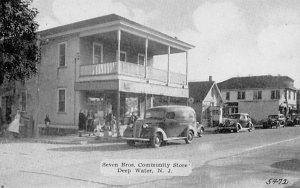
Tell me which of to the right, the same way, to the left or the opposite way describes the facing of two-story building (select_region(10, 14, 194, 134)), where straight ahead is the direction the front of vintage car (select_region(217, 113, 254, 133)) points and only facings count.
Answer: to the left

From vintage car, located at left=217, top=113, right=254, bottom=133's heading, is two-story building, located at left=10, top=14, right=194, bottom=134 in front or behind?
in front

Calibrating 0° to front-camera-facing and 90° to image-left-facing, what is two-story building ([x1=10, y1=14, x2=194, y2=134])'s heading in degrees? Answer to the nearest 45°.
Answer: approximately 315°

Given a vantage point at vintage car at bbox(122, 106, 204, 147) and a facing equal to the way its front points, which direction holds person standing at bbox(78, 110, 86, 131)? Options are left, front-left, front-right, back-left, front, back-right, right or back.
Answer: right

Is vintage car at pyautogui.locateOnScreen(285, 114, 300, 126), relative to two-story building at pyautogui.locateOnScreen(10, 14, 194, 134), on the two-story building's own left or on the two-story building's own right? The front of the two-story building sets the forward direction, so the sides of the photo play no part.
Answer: on the two-story building's own left

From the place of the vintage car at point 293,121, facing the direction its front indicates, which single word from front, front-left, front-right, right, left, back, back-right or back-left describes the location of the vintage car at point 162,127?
front-left

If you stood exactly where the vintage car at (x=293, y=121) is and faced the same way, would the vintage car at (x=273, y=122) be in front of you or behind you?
in front

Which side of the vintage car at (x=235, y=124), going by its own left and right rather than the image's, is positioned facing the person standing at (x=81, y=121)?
front

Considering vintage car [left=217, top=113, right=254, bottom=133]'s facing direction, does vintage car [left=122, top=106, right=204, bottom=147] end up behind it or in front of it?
in front

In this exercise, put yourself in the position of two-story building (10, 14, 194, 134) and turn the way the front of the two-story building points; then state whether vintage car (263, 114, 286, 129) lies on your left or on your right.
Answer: on your left

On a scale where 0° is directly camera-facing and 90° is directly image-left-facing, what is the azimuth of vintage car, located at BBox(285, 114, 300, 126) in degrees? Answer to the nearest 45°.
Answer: approximately 45°

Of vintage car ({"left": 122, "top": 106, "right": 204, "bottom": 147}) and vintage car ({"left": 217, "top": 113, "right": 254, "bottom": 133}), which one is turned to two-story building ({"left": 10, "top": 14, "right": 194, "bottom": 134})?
vintage car ({"left": 217, "top": 113, "right": 254, "bottom": 133})

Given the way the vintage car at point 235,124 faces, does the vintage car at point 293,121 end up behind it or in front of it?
behind

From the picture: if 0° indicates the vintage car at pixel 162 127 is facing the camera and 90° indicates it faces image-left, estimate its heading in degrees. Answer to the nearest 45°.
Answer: approximately 45°
